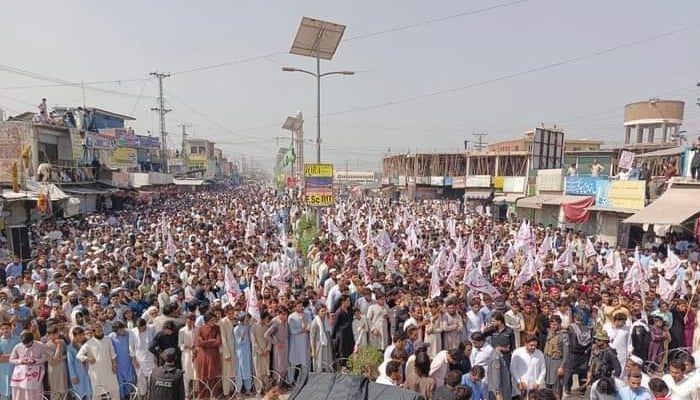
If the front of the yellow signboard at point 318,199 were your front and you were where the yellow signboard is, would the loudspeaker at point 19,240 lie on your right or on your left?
on your right

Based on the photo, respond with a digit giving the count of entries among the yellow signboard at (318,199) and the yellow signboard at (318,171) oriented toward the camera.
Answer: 2

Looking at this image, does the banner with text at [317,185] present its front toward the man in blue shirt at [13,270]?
no

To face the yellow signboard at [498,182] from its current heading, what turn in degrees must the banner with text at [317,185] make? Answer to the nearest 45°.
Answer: approximately 135° to its left

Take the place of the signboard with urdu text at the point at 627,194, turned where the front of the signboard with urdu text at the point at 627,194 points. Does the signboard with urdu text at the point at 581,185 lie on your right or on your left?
on your right

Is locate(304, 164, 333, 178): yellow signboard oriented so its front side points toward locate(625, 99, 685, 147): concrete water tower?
no

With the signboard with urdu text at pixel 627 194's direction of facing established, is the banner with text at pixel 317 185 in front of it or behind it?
in front

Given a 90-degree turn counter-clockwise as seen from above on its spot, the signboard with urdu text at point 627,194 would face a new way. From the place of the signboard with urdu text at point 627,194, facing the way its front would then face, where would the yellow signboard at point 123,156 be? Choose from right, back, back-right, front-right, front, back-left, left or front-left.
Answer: back-right

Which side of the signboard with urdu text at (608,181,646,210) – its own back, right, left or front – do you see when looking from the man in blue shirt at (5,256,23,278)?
front

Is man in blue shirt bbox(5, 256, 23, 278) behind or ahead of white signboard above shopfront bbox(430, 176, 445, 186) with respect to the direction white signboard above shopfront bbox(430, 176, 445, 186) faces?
ahead

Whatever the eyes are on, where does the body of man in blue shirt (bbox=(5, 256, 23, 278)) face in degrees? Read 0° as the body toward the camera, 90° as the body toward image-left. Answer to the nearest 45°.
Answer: approximately 315°

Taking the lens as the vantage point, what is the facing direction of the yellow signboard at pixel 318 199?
facing the viewer

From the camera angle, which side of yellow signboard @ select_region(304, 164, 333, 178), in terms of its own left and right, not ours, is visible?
front

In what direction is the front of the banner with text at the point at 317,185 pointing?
toward the camera

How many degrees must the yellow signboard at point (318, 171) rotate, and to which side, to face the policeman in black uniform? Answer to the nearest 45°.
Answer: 0° — it already faces them
